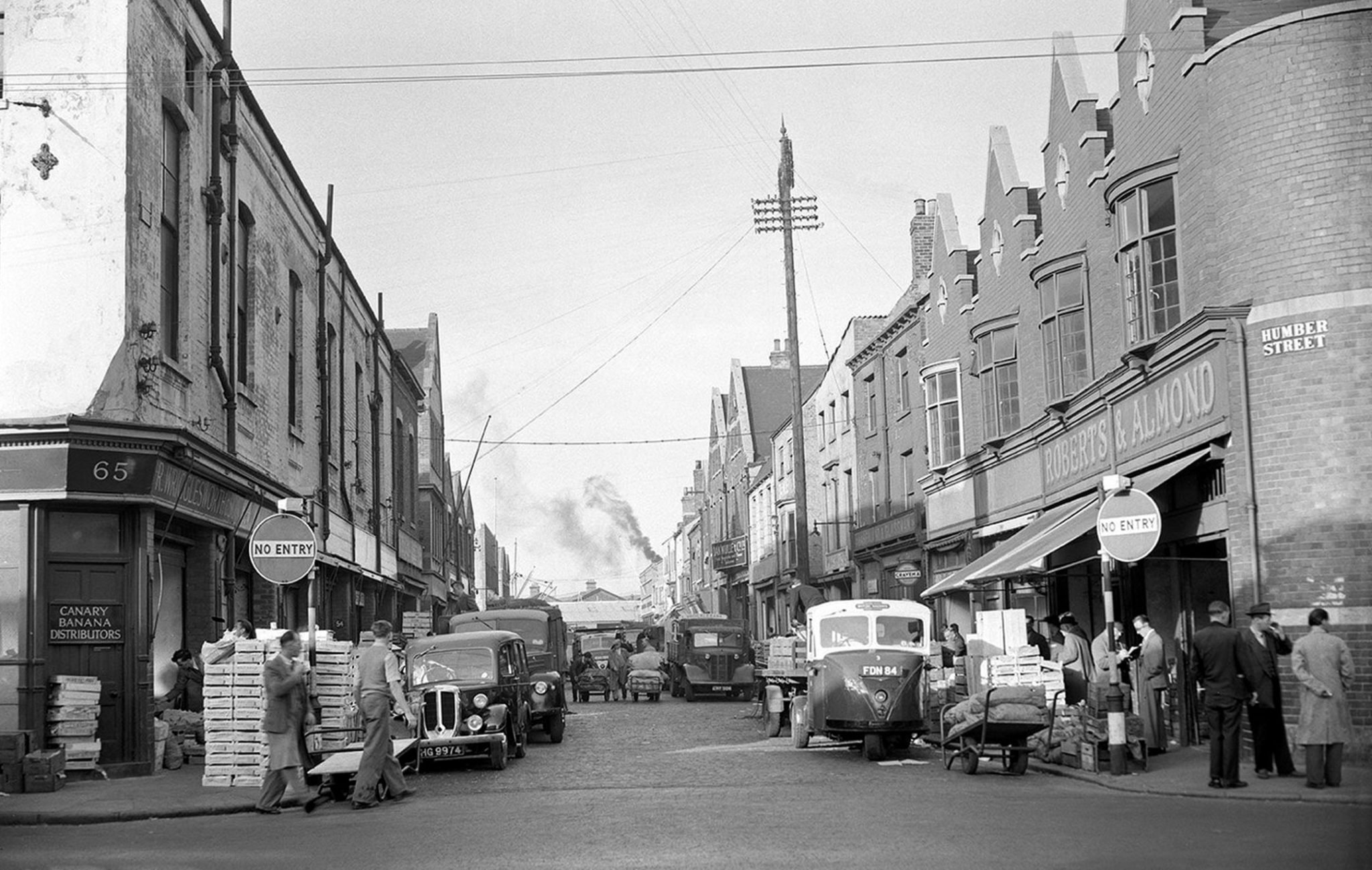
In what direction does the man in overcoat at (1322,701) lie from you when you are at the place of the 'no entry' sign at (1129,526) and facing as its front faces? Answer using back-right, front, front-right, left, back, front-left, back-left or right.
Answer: front-left

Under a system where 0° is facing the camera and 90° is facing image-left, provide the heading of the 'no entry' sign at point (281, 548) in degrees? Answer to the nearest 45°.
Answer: approximately 0°

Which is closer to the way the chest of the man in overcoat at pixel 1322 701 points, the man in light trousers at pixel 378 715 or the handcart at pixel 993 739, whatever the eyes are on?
the handcart

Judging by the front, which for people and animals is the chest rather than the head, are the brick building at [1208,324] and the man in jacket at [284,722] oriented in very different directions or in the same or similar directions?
very different directions

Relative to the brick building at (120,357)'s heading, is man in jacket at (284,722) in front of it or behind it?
in front

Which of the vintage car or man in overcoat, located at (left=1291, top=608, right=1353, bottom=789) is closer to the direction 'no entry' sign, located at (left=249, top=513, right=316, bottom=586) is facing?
the man in overcoat

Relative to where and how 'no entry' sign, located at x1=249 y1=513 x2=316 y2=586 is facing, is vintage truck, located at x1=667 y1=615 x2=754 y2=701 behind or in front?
behind

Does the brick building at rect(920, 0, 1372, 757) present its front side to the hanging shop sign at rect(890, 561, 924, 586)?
no
